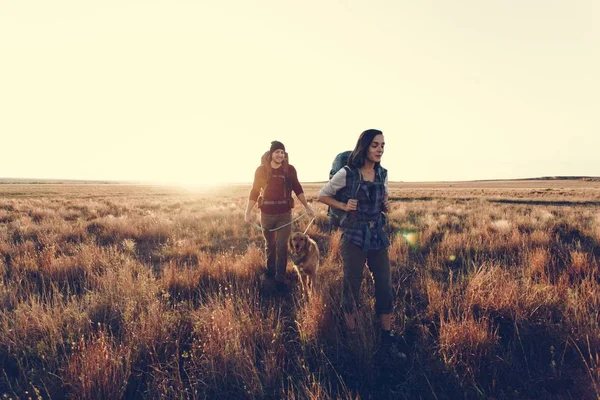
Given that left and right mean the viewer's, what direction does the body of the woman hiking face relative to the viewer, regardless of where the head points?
facing the viewer and to the right of the viewer

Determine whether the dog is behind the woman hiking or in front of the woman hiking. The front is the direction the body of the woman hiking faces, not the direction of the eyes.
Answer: behind
